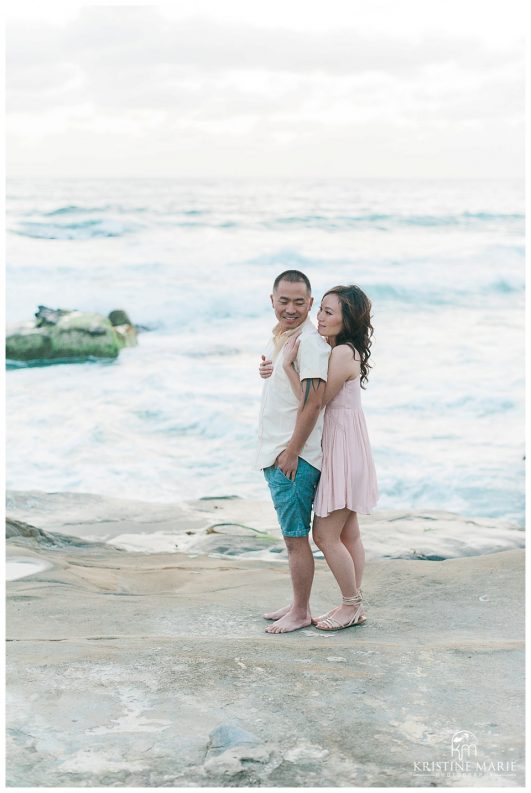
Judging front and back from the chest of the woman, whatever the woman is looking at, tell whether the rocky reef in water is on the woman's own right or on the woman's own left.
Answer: on the woman's own right

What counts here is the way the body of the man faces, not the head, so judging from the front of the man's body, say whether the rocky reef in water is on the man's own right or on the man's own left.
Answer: on the man's own right

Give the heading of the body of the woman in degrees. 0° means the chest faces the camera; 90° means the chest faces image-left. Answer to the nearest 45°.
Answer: approximately 90°
